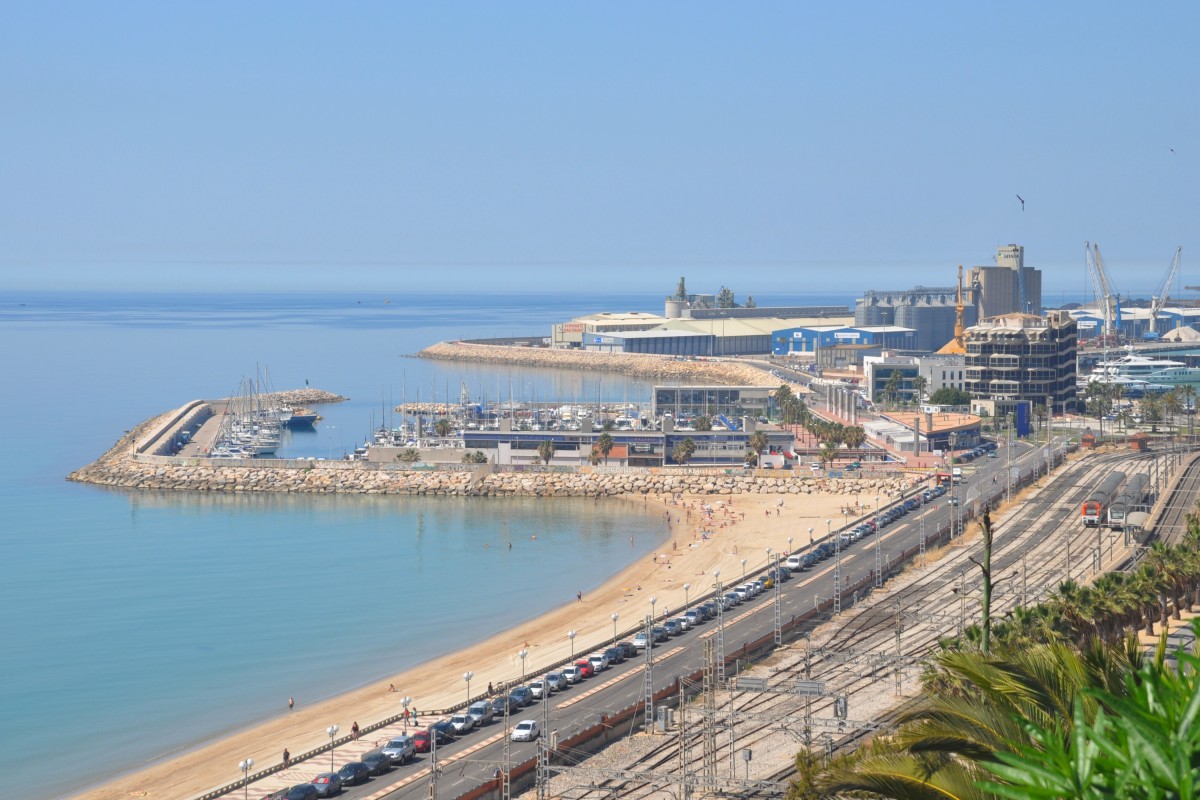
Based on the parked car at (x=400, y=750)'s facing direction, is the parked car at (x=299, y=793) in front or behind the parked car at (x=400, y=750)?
in front

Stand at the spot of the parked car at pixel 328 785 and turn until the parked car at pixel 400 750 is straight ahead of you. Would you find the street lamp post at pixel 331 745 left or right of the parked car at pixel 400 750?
left

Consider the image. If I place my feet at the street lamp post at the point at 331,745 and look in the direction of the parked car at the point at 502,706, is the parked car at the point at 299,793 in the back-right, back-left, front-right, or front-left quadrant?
back-right

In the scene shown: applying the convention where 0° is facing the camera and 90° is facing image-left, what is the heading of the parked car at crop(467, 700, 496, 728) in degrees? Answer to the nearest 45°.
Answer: approximately 45°

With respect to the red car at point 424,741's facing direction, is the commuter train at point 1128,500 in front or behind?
behind

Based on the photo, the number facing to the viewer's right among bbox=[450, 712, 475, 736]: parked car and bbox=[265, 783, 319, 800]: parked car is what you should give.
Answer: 0
